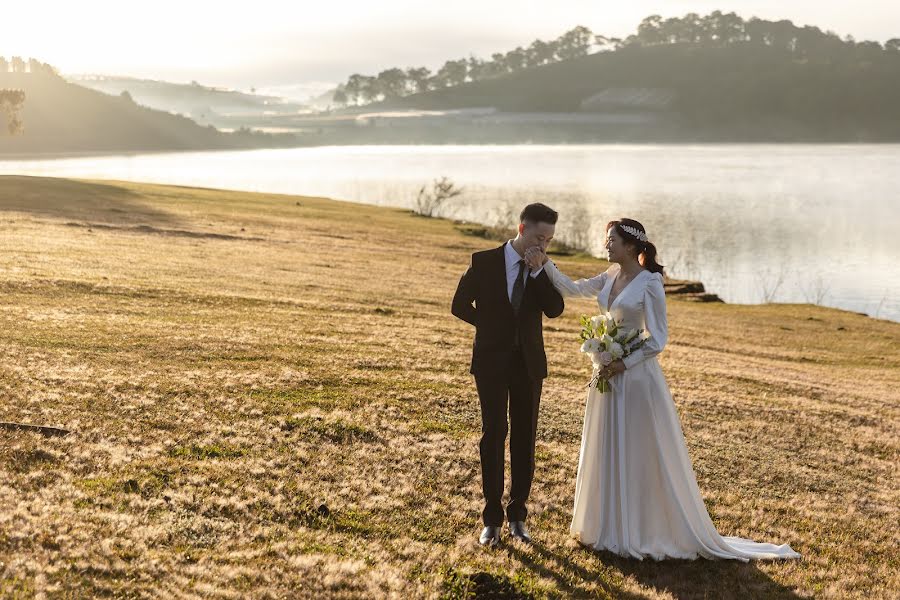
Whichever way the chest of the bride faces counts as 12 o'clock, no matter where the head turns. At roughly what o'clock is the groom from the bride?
The groom is roughly at 1 o'clock from the bride.

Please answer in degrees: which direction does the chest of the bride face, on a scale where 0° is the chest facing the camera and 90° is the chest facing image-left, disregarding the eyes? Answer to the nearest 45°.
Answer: approximately 45°

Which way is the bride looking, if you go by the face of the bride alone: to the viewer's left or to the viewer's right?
to the viewer's left
